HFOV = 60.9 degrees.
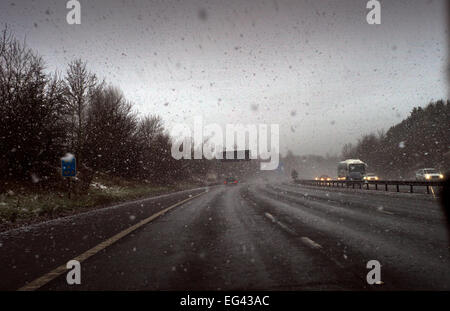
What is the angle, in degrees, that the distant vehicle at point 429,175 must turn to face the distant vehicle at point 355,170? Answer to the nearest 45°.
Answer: approximately 135° to its right

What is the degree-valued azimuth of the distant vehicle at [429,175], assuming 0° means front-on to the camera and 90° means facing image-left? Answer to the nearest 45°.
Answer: approximately 315°
